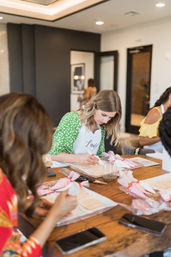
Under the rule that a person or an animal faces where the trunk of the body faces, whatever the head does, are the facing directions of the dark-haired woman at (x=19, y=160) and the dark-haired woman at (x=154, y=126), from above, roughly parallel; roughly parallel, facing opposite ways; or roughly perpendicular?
roughly perpendicular

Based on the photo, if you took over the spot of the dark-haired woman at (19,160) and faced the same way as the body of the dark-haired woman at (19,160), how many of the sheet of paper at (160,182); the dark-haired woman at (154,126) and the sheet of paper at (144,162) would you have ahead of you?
3

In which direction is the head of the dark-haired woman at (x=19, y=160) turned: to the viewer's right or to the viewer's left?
to the viewer's right

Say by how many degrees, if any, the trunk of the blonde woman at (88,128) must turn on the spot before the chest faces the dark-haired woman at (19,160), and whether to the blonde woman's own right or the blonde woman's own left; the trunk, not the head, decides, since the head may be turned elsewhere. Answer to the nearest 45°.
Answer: approximately 45° to the blonde woman's own right

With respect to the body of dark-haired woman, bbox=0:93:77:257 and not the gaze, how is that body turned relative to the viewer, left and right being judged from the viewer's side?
facing away from the viewer and to the right of the viewer

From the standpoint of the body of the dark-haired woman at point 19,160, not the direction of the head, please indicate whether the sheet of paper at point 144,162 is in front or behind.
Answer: in front

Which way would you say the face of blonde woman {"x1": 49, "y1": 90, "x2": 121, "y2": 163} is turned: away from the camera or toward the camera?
toward the camera

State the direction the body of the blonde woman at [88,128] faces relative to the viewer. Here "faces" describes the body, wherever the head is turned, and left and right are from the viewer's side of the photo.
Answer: facing the viewer and to the right of the viewer

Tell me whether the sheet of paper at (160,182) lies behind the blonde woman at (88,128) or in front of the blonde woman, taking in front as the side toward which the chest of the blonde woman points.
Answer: in front

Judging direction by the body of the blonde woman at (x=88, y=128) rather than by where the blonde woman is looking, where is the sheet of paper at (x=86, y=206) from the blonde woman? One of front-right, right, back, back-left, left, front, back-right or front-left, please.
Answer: front-right
